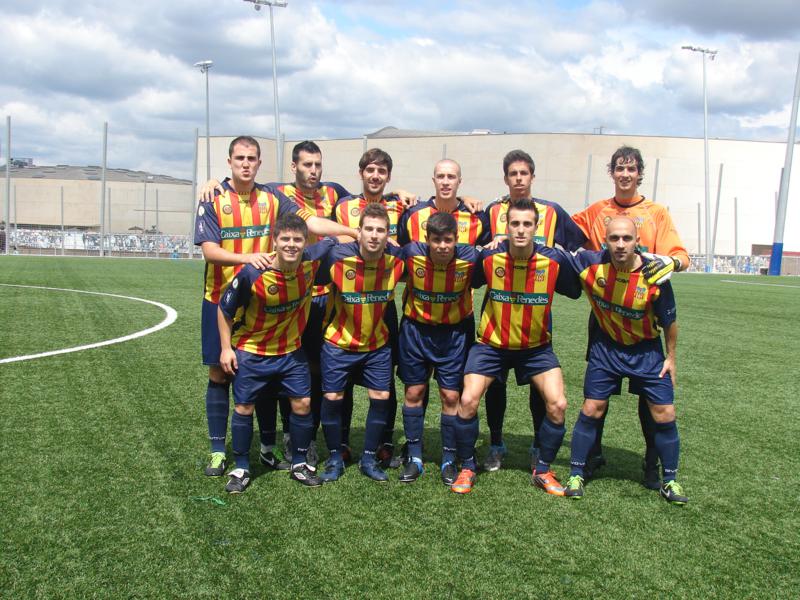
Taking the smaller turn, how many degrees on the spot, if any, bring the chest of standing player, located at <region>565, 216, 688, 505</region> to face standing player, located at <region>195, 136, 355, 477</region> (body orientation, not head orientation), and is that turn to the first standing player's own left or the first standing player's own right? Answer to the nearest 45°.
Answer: approximately 90° to the first standing player's own right

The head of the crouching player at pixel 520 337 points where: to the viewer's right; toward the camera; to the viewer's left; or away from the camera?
toward the camera

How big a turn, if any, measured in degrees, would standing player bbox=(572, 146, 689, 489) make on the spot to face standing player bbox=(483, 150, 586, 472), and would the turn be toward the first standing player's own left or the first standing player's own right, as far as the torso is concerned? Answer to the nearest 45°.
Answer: approximately 90° to the first standing player's own right

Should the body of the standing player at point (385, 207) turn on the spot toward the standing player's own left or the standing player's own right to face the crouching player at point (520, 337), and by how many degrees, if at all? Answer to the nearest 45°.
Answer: approximately 45° to the standing player's own left

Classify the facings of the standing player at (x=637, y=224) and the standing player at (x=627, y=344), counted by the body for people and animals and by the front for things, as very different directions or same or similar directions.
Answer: same or similar directions

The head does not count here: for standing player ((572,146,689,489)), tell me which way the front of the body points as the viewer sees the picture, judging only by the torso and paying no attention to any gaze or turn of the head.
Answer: toward the camera

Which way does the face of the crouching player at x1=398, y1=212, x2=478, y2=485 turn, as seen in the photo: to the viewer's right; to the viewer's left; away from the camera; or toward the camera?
toward the camera

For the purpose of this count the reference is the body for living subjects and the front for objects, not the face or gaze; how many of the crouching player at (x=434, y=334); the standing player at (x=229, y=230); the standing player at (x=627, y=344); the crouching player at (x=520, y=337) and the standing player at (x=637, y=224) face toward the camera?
5

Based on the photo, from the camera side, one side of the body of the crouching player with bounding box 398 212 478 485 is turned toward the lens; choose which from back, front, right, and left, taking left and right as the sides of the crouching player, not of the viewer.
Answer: front

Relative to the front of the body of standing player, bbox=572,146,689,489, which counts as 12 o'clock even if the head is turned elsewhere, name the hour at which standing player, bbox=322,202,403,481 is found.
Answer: standing player, bbox=322,202,403,481 is roughly at 2 o'clock from standing player, bbox=572,146,689,489.

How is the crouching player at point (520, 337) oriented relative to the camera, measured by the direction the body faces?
toward the camera

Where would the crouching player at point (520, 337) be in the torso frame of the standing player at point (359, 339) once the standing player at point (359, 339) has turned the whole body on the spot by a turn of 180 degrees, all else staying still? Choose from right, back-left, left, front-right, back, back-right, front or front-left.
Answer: right

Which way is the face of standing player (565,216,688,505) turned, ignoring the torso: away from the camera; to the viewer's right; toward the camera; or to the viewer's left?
toward the camera

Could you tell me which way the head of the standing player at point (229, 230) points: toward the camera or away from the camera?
toward the camera

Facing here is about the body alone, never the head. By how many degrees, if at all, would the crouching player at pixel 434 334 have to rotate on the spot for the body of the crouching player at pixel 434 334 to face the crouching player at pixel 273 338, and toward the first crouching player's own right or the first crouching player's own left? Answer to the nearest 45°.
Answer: approximately 90° to the first crouching player's own right

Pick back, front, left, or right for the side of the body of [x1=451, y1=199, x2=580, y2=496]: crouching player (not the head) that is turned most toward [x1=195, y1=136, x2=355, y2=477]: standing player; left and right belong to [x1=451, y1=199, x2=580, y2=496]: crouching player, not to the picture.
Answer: right

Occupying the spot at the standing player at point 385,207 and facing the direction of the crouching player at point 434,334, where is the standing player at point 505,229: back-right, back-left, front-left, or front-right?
front-left

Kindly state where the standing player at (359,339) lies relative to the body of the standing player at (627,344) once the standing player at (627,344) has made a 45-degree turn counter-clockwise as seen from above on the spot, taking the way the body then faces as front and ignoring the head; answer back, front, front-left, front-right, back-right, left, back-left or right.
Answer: back-right
